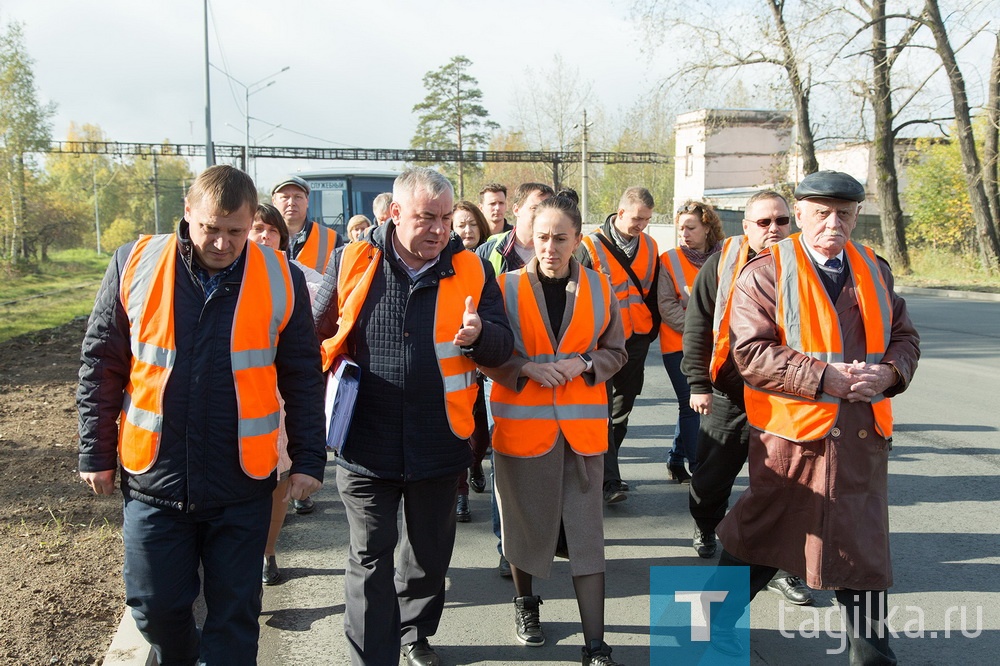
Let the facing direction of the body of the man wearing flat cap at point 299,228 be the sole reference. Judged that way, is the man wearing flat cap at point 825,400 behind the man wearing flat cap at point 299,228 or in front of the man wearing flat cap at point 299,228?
in front

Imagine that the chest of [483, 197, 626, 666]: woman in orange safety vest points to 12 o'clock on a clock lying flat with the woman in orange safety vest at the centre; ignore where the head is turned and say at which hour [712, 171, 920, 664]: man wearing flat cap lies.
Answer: The man wearing flat cap is roughly at 10 o'clock from the woman in orange safety vest.

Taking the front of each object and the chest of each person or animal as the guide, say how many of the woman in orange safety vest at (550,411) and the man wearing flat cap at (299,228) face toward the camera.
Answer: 2

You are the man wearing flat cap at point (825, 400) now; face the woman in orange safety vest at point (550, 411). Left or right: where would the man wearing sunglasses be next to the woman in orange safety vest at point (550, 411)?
right

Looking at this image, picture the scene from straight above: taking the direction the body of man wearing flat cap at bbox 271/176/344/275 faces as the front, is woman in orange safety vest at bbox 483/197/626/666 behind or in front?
in front

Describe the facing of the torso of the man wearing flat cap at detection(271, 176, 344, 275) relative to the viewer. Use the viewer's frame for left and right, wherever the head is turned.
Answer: facing the viewer

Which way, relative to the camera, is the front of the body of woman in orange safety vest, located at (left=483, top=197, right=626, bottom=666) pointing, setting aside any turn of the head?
toward the camera

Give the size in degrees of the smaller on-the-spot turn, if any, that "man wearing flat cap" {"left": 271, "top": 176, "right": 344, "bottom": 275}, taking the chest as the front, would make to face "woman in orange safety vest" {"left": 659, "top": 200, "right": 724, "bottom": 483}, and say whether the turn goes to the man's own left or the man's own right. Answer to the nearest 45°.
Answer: approximately 90° to the man's own left

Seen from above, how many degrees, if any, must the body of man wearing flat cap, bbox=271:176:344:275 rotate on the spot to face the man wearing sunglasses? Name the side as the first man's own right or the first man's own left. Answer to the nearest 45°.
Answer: approximately 45° to the first man's own left
